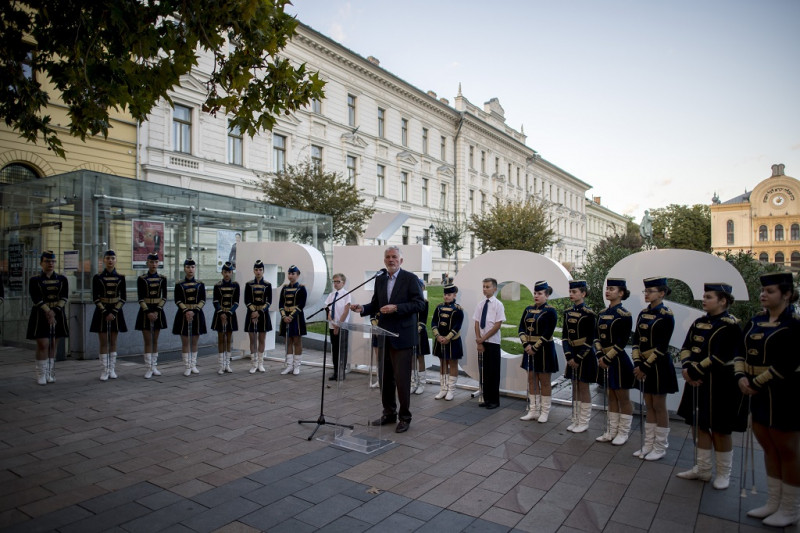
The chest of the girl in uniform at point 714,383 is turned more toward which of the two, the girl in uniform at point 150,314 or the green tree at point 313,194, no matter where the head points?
the girl in uniform

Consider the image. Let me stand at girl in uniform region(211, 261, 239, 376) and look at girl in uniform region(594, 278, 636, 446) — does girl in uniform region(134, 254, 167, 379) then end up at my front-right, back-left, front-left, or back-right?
back-right

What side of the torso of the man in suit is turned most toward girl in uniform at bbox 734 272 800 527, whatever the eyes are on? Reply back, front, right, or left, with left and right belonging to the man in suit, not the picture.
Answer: left

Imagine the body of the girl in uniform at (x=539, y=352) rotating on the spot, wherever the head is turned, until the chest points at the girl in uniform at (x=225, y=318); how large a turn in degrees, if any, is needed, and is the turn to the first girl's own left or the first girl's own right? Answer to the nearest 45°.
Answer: approximately 45° to the first girl's own right

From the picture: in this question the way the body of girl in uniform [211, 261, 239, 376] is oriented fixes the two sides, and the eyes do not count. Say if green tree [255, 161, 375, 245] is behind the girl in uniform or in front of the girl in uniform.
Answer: behind

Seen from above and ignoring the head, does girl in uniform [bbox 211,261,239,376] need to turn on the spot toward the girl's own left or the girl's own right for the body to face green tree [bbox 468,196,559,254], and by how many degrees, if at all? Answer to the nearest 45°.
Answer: approximately 135° to the girl's own left

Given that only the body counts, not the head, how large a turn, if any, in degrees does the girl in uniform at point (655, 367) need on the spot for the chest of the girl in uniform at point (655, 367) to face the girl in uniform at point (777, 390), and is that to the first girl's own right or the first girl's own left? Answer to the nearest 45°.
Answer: approximately 90° to the first girl's own left

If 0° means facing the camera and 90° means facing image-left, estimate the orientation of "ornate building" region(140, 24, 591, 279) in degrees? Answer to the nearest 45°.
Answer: approximately 315°

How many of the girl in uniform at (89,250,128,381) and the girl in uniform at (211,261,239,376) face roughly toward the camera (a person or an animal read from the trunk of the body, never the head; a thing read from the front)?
2

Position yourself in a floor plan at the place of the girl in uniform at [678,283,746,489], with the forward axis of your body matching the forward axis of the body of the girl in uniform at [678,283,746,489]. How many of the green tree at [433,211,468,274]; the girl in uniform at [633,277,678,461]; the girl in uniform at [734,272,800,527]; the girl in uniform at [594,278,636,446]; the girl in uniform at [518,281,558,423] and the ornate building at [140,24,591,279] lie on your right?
5

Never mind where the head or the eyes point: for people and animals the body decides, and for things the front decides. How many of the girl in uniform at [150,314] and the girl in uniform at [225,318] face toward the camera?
2

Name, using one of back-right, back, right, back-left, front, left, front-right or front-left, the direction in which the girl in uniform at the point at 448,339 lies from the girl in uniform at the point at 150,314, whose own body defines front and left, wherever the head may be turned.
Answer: front-left
